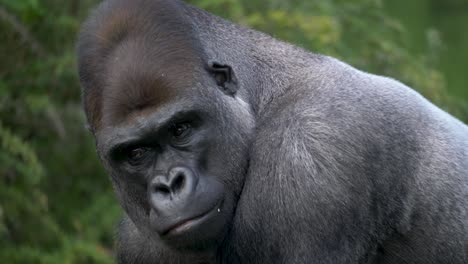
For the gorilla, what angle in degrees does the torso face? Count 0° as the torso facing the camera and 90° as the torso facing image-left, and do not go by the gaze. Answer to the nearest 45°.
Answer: approximately 45°
